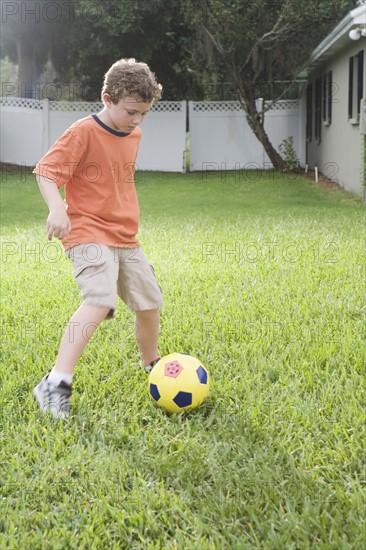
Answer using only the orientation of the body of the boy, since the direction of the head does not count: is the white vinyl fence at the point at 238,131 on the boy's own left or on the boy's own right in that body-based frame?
on the boy's own left

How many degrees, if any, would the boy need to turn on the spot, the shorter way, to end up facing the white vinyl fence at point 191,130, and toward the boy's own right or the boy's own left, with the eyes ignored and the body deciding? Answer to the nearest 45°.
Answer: approximately 135° to the boy's own left

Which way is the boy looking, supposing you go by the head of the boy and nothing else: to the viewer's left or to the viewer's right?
to the viewer's right

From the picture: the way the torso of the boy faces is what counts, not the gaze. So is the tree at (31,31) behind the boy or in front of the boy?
behind

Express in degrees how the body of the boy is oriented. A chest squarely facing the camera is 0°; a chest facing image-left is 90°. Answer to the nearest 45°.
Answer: approximately 315°

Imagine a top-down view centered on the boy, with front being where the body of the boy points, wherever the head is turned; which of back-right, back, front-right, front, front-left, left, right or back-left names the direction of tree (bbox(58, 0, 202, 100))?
back-left

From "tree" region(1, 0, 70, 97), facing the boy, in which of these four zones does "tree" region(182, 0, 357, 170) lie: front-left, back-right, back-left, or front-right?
front-left
